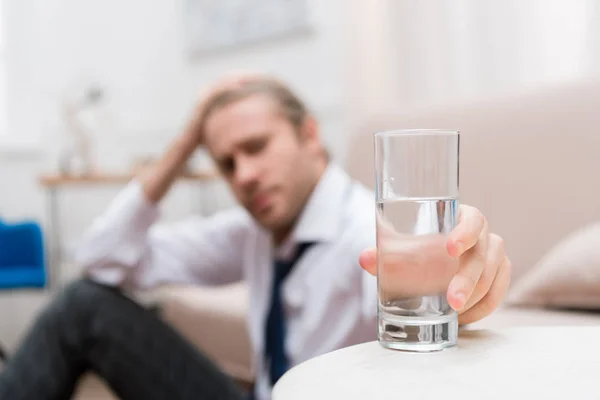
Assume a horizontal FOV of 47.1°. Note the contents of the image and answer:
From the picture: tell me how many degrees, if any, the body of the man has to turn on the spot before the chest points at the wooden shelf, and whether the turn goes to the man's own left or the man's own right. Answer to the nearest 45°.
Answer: approximately 135° to the man's own right

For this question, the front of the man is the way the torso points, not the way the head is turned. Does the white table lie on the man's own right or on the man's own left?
on the man's own left

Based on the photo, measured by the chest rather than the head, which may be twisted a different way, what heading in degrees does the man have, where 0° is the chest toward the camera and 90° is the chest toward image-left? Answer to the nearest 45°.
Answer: approximately 45°

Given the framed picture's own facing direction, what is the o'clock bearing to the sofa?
The sofa is roughly at 10 o'clock from the framed picture.

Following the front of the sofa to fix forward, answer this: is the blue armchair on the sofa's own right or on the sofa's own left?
on the sofa's own right
